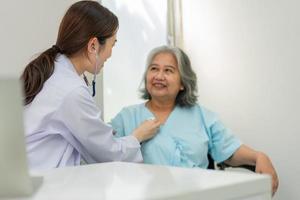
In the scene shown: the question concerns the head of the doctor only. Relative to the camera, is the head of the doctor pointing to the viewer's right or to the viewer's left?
to the viewer's right

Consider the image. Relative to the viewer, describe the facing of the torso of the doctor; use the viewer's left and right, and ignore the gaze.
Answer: facing away from the viewer and to the right of the viewer

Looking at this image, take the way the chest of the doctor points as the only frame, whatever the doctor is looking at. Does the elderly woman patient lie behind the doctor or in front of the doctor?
in front

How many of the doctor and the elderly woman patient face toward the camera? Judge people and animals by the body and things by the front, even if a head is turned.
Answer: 1

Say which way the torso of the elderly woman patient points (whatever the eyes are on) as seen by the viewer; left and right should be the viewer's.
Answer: facing the viewer

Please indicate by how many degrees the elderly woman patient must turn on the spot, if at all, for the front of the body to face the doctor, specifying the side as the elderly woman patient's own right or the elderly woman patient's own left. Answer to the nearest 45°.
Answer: approximately 45° to the elderly woman patient's own right
